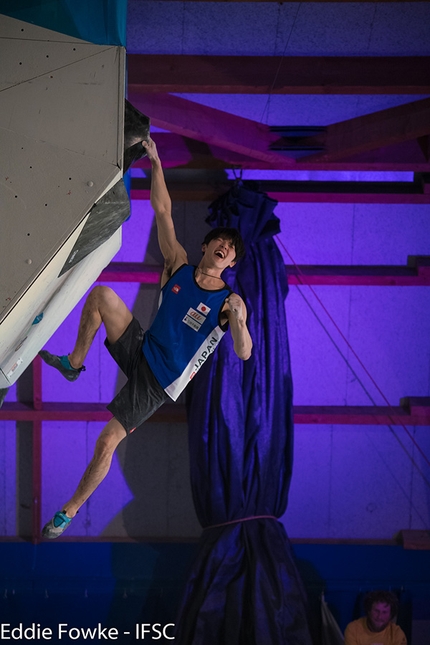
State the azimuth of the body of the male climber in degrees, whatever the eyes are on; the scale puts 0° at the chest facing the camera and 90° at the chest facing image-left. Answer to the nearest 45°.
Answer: approximately 45°

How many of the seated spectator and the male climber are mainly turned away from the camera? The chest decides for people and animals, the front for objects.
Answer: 0

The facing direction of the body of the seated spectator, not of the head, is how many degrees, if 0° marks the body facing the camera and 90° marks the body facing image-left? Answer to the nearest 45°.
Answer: approximately 0°
